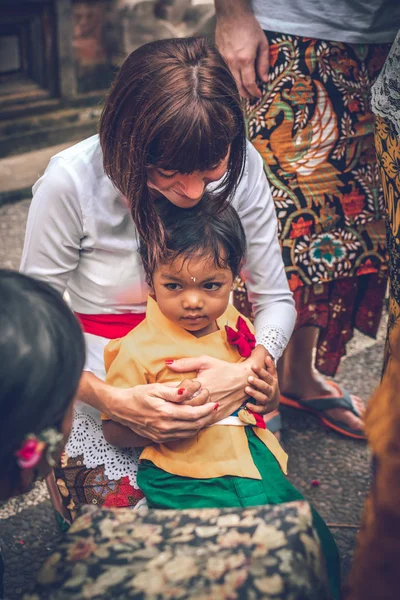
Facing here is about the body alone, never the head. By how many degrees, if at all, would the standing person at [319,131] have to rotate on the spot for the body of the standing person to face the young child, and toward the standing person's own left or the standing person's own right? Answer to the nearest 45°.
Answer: approximately 45° to the standing person's own right

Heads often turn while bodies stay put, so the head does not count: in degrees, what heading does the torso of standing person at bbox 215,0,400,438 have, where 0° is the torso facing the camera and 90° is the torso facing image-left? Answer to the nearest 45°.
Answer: approximately 315°

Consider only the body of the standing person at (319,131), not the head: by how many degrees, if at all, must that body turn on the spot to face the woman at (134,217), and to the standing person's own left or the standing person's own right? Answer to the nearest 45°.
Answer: approximately 90° to the standing person's own right
